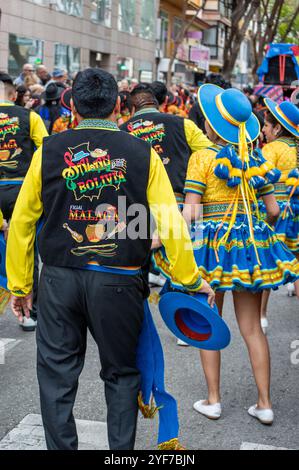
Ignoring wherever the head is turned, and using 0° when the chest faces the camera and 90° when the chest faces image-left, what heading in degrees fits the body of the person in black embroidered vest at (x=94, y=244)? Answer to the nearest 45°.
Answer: approximately 180°

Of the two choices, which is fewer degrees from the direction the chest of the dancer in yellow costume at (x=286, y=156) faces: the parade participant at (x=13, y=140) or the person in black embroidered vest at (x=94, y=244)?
the parade participant

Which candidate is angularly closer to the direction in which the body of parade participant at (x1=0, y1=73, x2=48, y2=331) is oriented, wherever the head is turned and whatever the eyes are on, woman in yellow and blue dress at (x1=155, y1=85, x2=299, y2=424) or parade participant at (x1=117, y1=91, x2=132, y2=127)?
the parade participant

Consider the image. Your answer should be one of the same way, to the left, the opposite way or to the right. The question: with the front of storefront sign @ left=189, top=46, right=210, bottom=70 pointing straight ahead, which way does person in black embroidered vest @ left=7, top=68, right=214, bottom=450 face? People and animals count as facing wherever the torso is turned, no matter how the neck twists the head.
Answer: the opposite way

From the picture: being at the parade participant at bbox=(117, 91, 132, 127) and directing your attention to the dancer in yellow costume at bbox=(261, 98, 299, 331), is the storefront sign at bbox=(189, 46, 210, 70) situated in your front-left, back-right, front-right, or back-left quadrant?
back-left

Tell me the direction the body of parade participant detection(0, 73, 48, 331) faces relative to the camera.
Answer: away from the camera

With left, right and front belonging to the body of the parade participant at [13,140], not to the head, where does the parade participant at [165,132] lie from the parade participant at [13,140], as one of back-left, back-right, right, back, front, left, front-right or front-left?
right

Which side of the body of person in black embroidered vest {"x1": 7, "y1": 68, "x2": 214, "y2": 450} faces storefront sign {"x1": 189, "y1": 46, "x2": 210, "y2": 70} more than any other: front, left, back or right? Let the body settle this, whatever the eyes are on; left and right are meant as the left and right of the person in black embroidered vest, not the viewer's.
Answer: front

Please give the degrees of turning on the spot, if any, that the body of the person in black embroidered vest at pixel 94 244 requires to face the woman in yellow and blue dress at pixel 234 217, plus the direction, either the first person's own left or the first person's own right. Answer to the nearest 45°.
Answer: approximately 45° to the first person's own right

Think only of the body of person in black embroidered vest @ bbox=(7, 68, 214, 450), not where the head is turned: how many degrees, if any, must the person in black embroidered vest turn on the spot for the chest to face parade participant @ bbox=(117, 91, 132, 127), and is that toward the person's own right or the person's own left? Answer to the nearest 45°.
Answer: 0° — they already face them

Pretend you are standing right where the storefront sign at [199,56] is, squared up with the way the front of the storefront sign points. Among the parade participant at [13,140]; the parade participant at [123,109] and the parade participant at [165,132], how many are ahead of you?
3

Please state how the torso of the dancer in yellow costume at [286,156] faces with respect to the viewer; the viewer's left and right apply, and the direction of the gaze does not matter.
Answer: facing away from the viewer and to the left of the viewer

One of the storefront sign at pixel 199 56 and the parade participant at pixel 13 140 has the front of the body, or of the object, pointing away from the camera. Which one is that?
the parade participant

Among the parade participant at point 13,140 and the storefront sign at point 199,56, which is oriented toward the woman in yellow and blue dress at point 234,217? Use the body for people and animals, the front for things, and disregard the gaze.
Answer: the storefront sign

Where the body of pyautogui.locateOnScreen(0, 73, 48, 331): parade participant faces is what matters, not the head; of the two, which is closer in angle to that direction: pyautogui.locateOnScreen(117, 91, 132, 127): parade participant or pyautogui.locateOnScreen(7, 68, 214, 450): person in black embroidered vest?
the parade participant

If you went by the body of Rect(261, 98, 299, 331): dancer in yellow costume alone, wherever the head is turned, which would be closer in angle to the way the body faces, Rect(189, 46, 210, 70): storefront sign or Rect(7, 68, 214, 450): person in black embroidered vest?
the storefront sign

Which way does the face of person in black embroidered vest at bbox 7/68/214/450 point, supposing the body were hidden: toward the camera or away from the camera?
away from the camera
